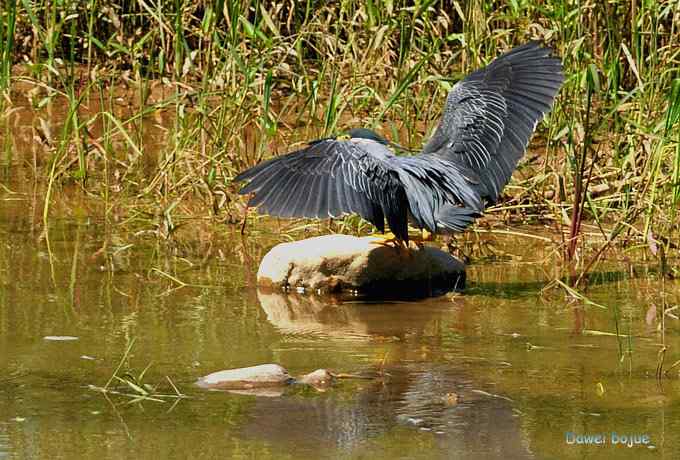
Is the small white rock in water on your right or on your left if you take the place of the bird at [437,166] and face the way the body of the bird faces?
on your left

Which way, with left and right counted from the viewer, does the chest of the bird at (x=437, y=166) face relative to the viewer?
facing away from the viewer and to the left of the viewer

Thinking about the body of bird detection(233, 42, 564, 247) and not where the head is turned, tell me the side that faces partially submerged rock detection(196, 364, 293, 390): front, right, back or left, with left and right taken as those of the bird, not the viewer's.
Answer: left
